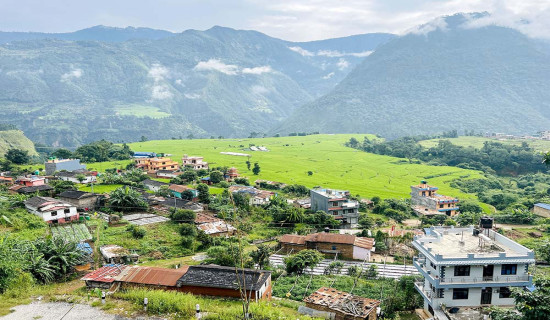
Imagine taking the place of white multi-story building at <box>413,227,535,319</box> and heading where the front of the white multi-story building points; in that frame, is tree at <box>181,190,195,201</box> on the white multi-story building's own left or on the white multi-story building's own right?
on the white multi-story building's own right

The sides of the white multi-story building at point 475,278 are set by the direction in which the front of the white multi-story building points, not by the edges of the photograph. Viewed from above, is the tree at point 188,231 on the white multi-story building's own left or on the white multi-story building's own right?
on the white multi-story building's own right

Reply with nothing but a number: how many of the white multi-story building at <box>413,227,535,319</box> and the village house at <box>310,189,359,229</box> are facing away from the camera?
0

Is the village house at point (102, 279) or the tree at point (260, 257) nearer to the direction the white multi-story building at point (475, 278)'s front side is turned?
the village house

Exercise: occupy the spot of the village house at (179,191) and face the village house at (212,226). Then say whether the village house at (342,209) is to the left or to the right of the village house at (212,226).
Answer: left

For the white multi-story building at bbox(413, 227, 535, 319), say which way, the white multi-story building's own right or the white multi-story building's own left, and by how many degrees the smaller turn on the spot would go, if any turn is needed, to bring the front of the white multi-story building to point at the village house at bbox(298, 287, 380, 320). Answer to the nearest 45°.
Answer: approximately 45° to the white multi-story building's own right

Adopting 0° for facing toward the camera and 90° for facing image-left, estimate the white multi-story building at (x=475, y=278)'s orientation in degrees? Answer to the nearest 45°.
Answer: approximately 0°

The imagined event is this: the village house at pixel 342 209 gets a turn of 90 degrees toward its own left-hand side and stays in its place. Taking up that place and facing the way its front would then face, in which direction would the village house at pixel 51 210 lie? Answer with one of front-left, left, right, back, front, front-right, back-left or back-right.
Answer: back

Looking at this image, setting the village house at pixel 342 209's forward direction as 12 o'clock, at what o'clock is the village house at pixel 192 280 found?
the village house at pixel 192 280 is roughly at 2 o'clock from the village house at pixel 342 209.

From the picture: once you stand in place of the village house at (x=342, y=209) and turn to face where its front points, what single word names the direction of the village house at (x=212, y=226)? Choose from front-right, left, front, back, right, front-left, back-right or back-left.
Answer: right

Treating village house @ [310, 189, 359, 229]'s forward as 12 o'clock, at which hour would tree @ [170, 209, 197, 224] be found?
The tree is roughly at 3 o'clock from the village house.

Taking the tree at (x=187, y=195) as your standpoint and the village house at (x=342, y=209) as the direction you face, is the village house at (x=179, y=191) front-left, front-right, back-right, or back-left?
back-left

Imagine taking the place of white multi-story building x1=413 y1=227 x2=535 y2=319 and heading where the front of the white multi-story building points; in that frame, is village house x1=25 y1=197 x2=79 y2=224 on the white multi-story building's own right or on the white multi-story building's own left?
on the white multi-story building's own right
